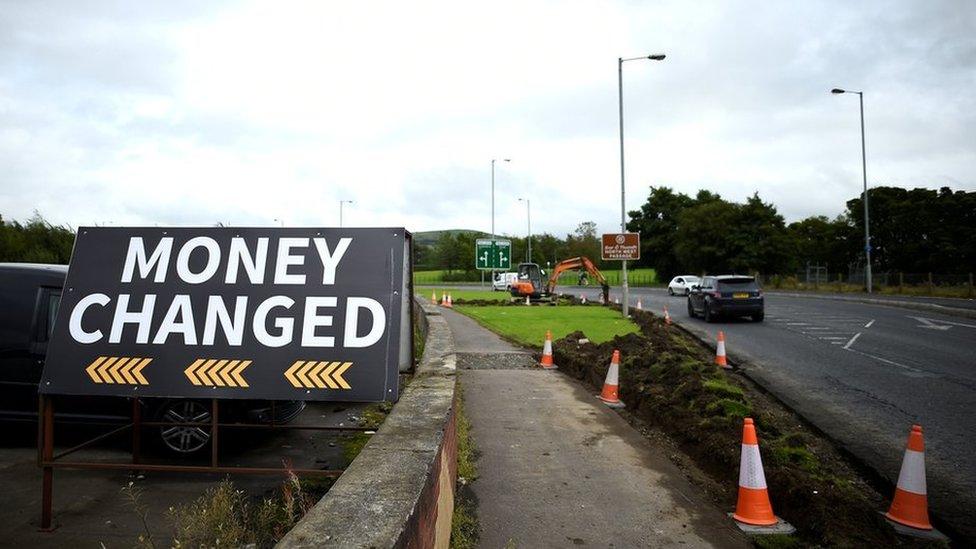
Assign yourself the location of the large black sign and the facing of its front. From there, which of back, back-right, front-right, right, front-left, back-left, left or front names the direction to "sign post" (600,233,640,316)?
back-left

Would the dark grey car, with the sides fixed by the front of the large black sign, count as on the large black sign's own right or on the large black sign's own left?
on the large black sign's own left

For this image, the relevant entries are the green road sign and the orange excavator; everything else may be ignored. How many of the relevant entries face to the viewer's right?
1

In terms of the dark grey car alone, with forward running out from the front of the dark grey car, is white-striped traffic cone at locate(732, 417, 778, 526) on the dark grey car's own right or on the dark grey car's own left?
on the dark grey car's own left

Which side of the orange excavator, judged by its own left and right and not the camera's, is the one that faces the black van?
right

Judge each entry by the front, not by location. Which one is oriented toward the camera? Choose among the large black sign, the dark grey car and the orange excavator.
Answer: the large black sign

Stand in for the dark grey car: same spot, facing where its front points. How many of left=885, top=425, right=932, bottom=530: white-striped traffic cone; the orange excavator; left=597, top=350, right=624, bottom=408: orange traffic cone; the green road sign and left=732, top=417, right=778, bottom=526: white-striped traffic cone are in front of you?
2

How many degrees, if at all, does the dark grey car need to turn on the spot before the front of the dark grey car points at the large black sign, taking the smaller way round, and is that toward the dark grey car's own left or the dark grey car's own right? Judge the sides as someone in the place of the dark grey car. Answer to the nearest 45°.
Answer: approximately 135° to the dark grey car's own left

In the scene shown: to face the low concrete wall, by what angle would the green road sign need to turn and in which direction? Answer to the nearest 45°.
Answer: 0° — it already faces it

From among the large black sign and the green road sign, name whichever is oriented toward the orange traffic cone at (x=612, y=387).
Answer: the green road sign

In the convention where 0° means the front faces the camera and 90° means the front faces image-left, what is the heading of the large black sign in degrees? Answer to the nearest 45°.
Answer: approximately 0°

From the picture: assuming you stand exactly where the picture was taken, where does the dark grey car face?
facing away from the viewer and to the left of the viewer

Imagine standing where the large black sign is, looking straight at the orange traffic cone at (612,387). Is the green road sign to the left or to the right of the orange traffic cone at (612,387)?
left

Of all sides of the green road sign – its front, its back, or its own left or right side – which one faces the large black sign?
front

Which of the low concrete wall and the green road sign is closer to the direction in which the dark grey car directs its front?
the green road sign

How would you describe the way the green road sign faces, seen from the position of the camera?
facing the viewer

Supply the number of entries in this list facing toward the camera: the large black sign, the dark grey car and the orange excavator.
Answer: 1

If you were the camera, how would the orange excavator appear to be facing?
facing to the right of the viewer
